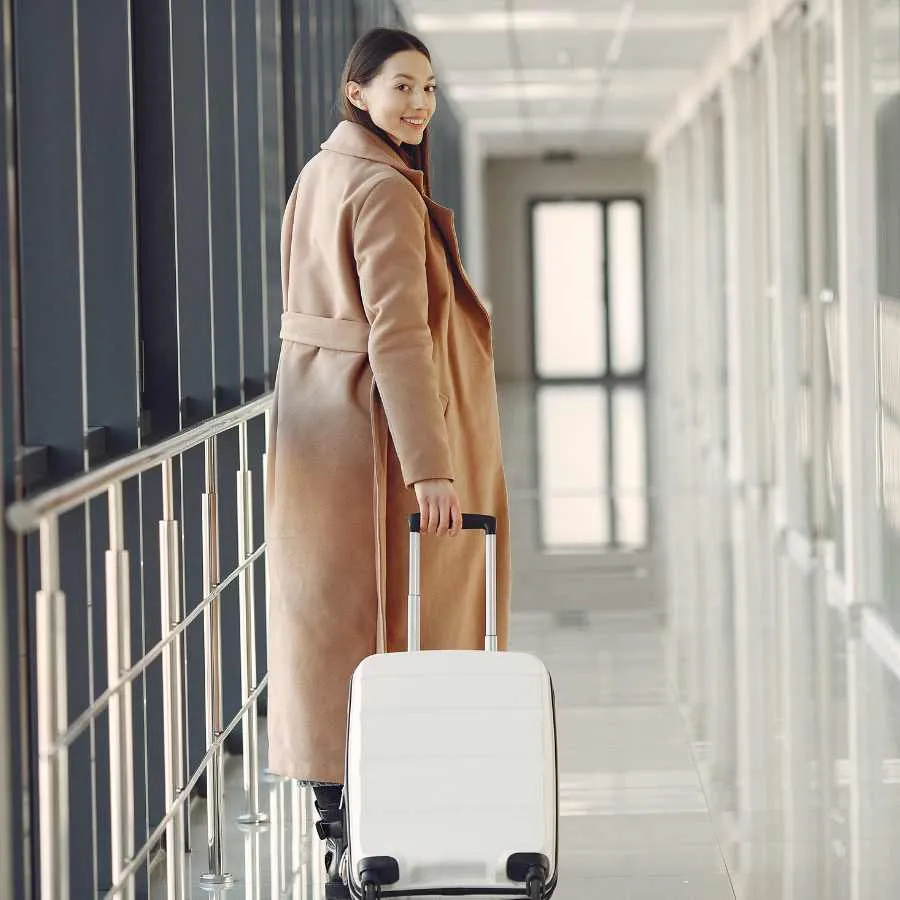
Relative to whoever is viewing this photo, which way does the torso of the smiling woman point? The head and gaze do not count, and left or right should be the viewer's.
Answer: facing away from the viewer and to the right of the viewer
